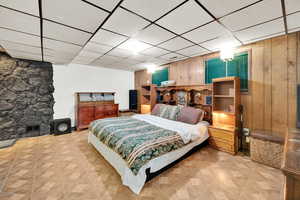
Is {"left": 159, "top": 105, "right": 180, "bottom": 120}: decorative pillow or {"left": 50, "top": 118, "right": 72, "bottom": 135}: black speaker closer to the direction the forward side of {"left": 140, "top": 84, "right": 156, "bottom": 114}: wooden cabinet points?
the black speaker

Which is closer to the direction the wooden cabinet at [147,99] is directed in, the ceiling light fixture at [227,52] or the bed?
the bed

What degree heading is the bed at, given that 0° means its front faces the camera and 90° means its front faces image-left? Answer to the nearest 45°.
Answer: approximately 45°

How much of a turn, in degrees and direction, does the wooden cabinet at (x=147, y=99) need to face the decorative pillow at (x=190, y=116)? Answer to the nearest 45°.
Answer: approximately 90° to its left

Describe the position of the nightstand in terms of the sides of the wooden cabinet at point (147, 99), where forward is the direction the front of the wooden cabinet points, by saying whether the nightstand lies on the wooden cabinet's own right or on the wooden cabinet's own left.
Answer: on the wooden cabinet's own left

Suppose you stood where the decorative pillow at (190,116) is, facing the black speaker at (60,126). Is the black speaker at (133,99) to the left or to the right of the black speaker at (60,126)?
right

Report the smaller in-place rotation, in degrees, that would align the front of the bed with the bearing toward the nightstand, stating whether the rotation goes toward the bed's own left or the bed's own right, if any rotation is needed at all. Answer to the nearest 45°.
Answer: approximately 180°

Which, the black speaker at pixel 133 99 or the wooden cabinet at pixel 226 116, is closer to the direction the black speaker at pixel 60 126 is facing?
the wooden cabinet

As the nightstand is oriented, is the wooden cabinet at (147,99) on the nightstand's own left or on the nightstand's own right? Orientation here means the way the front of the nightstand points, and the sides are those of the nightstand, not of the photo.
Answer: on the nightstand's own right
